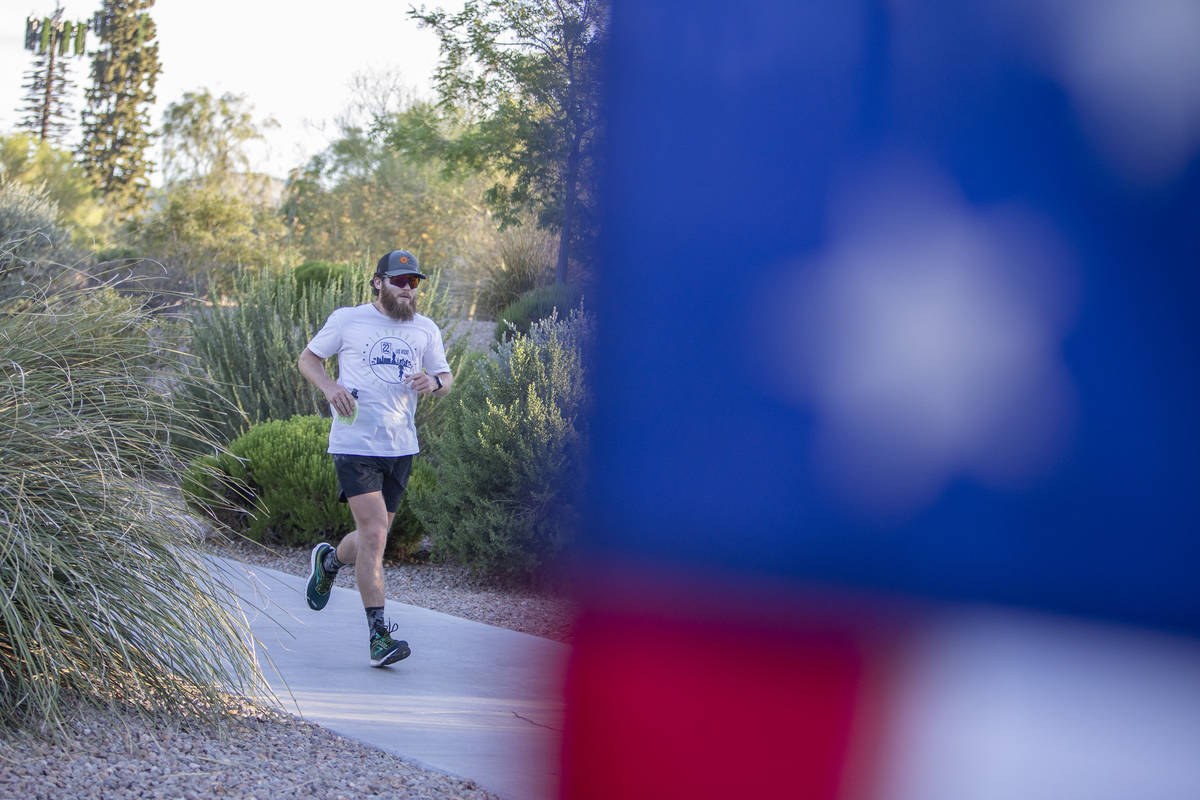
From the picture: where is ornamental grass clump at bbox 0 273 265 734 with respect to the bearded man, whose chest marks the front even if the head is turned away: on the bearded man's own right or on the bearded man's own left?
on the bearded man's own right

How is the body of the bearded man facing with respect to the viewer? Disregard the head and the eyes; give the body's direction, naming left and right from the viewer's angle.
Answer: facing the viewer and to the right of the viewer

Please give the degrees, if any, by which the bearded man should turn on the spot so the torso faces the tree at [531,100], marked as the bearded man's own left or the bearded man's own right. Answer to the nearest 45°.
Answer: approximately 135° to the bearded man's own left

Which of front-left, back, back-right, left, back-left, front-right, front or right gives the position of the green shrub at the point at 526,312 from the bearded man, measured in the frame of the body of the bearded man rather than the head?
back-left

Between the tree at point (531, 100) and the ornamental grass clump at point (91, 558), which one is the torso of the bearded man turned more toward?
the ornamental grass clump

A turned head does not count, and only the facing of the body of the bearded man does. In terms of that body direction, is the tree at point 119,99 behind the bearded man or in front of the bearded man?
behind

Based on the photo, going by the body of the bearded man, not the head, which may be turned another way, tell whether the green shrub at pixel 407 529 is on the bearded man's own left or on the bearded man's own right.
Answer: on the bearded man's own left

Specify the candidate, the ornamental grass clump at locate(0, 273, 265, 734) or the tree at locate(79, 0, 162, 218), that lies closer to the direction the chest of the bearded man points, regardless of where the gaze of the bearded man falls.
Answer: the ornamental grass clump

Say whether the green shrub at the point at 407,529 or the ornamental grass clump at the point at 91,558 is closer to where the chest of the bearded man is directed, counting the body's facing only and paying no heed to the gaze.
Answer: the ornamental grass clump
